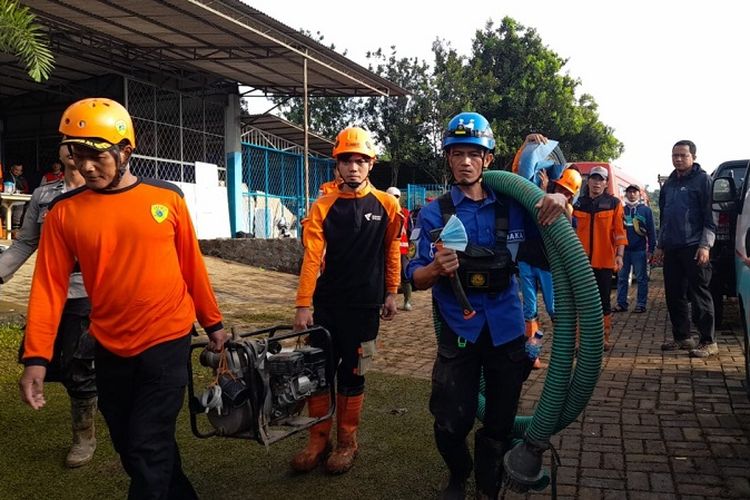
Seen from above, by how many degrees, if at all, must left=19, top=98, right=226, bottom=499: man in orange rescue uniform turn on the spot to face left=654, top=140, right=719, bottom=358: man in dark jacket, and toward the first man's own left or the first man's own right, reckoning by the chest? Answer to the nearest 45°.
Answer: approximately 135° to the first man's own left

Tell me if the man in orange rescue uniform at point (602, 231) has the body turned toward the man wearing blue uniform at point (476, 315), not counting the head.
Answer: yes

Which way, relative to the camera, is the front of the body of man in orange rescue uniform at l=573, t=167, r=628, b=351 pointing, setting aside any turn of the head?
toward the camera

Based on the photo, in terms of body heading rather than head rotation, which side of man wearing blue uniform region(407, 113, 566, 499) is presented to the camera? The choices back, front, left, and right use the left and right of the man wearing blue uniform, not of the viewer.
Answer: front

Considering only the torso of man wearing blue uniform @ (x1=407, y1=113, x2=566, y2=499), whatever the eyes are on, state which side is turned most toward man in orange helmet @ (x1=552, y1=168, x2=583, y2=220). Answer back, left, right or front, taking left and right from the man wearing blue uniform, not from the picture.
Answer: back

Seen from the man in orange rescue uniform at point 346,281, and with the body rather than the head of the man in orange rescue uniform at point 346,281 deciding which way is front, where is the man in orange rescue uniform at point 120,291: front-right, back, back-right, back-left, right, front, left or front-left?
front-right

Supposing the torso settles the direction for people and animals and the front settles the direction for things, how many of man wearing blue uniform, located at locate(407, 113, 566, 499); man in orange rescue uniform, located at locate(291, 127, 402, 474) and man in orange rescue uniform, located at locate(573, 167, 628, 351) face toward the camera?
3

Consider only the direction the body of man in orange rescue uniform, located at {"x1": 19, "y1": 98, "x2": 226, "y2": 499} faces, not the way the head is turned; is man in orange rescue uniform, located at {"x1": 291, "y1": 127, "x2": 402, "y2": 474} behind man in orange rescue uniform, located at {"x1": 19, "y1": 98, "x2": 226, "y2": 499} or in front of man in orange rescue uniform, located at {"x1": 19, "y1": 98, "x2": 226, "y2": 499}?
behind

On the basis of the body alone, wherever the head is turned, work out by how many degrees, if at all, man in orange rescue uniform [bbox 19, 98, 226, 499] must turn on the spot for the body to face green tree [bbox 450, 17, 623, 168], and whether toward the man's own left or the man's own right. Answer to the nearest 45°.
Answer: approximately 180°

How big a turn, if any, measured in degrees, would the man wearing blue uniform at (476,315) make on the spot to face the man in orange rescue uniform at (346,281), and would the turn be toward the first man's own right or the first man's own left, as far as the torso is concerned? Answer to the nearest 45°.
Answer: approximately 135° to the first man's own right

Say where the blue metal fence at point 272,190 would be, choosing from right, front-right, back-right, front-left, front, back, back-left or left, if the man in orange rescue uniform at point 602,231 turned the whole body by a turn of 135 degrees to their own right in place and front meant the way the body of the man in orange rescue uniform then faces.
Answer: front

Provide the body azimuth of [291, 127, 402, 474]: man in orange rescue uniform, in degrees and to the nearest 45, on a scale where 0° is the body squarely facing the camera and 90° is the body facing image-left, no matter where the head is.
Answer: approximately 0°

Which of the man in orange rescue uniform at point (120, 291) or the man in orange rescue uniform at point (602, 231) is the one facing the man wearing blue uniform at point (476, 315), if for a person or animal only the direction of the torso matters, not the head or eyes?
the man in orange rescue uniform at point (602, 231)

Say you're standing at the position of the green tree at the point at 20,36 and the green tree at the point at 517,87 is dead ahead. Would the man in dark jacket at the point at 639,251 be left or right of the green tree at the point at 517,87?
right

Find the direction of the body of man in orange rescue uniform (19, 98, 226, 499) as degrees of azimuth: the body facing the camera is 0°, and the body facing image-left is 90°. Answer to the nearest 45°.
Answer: approximately 45°
